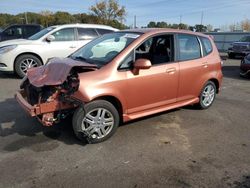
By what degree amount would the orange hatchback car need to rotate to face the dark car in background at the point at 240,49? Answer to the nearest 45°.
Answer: approximately 180°

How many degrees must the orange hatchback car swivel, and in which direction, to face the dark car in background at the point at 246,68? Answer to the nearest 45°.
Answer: approximately 180°

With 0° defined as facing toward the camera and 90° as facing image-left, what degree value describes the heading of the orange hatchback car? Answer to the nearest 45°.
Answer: approximately 45°

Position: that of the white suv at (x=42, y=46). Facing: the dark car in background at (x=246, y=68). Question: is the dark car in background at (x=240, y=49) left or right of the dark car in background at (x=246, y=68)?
left

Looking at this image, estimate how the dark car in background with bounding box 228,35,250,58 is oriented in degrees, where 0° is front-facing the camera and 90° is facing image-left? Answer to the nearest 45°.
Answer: approximately 45°

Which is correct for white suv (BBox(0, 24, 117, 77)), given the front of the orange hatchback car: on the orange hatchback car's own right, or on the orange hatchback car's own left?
on the orange hatchback car's own right

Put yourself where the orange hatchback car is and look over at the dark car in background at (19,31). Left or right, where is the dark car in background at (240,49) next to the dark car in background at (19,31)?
right

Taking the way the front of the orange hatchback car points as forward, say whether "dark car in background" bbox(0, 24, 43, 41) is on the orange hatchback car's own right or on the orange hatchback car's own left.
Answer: on the orange hatchback car's own right
